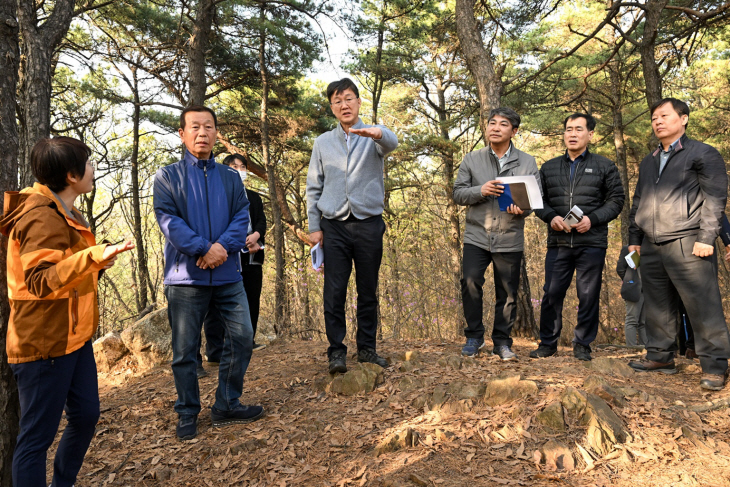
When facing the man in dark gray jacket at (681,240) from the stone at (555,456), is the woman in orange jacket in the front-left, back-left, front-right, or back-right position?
back-left

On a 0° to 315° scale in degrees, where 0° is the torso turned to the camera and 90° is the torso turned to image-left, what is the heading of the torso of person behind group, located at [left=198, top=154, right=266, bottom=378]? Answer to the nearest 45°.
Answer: approximately 0°

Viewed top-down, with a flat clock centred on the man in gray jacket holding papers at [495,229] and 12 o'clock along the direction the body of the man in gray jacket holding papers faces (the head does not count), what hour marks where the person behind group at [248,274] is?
The person behind group is roughly at 3 o'clock from the man in gray jacket holding papers.

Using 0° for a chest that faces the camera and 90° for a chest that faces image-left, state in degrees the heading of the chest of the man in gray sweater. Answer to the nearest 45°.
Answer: approximately 0°

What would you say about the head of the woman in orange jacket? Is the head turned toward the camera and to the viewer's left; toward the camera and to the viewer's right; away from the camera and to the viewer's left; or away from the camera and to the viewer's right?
away from the camera and to the viewer's right

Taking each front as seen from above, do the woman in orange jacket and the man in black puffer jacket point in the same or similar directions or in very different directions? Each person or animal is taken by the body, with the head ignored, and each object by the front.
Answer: very different directions

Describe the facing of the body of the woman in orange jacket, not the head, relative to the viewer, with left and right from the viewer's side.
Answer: facing to the right of the viewer

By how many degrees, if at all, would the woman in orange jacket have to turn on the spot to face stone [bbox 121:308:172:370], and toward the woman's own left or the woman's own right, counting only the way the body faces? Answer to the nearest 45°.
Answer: approximately 90° to the woman's own left
